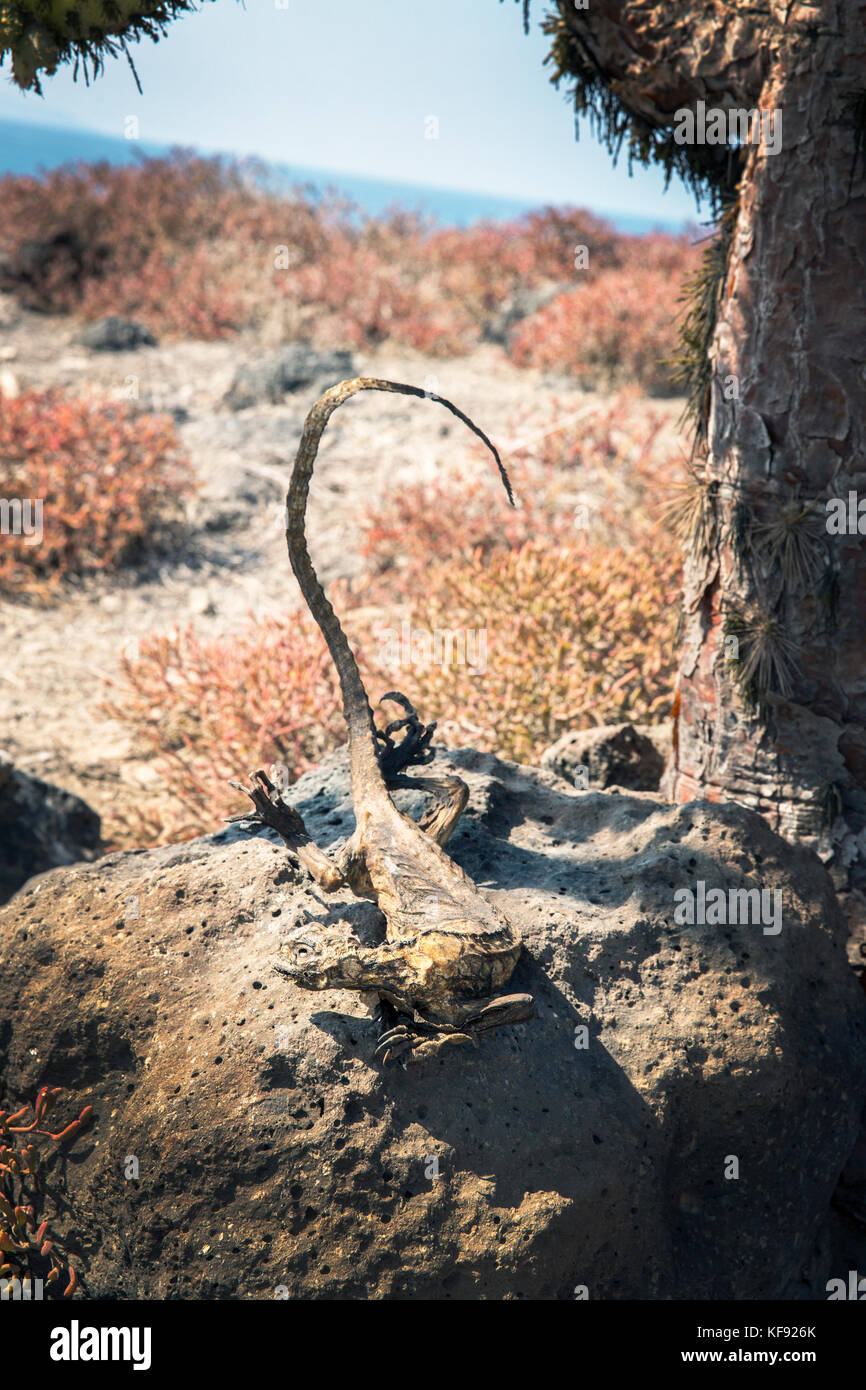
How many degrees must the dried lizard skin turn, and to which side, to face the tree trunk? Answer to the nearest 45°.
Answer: approximately 135° to its left

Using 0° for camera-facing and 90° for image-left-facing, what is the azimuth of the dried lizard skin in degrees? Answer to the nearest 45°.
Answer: approximately 0°
